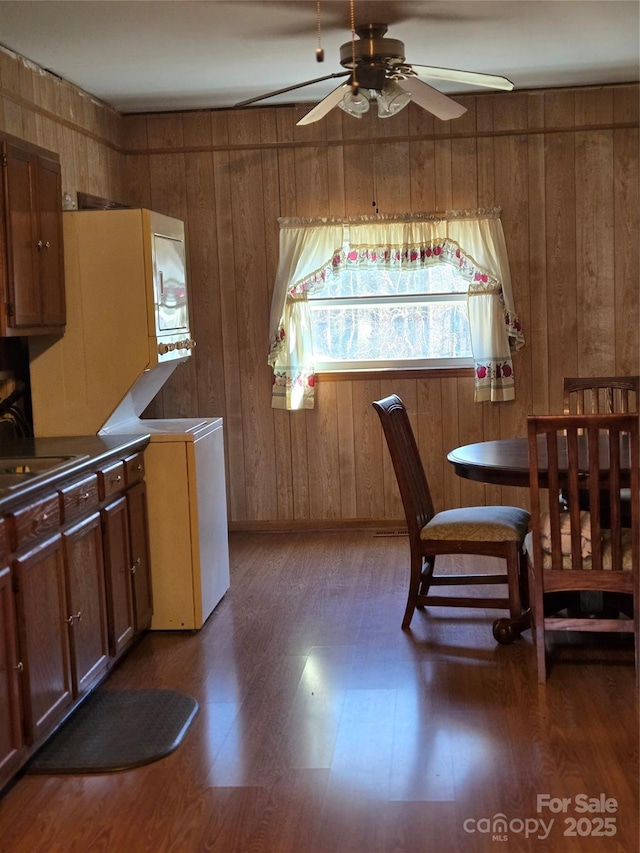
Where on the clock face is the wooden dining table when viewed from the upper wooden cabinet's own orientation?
The wooden dining table is roughly at 11 o'clock from the upper wooden cabinet.

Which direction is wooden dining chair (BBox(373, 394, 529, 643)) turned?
to the viewer's right

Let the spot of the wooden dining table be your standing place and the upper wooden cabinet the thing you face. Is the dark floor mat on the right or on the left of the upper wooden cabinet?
left

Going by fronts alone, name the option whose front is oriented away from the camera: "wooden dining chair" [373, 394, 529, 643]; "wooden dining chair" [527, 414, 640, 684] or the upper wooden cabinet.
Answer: "wooden dining chair" [527, 414, 640, 684]

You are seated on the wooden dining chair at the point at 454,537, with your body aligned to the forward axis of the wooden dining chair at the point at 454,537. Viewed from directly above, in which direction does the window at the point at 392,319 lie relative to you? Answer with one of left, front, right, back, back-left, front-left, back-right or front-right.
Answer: left

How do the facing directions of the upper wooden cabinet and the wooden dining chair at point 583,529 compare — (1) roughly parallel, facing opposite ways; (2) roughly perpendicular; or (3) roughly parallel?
roughly perpendicular

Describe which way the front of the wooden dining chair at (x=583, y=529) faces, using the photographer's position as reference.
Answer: facing away from the viewer

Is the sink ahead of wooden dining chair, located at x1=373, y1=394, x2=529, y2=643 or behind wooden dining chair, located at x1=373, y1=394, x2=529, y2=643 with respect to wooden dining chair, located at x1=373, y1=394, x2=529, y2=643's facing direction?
behind

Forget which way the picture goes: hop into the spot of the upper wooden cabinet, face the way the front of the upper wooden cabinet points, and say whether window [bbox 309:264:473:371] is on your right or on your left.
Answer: on your left

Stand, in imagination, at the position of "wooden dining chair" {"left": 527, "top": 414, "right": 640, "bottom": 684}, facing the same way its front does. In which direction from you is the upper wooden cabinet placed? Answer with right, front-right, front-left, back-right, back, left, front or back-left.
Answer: left

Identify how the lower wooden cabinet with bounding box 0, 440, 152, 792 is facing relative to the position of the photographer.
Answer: facing the viewer and to the right of the viewer

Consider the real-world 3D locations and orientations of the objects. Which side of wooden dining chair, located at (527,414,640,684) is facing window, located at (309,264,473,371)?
front

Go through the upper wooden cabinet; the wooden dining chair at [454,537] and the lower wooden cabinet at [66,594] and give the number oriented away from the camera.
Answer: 0

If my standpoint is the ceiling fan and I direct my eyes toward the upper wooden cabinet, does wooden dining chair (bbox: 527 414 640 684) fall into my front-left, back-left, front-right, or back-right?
back-left

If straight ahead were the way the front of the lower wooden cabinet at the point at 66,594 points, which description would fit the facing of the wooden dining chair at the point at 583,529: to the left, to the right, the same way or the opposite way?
to the left

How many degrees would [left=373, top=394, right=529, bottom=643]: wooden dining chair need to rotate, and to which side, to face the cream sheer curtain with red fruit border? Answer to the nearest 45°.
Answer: approximately 90° to its left

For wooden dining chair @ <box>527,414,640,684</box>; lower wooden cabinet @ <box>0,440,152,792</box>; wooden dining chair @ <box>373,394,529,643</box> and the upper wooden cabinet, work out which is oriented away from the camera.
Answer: wooden dining chair @ <box>527,414,640,684</box>
